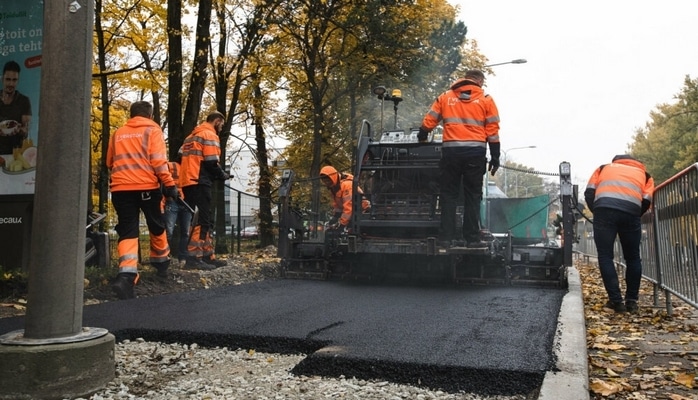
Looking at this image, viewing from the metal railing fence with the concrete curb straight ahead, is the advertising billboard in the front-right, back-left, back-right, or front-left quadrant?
front-right

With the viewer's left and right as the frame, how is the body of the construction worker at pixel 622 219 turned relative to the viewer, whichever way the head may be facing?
facing away from the viewer

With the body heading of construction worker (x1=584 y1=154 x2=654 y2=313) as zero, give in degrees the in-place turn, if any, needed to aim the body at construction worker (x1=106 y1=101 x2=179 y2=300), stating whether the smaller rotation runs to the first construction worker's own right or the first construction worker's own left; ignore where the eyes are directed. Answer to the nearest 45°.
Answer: approximately 135° to the first construction worker's own left

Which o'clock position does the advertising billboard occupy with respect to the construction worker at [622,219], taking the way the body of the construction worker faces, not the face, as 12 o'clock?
The advertising billboard is roughly at 8 o'clock from the construction worker.

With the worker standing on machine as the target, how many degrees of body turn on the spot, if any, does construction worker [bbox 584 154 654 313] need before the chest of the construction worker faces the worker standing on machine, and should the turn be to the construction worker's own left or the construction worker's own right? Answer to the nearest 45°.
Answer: approximately 90° to the construction worker's own left

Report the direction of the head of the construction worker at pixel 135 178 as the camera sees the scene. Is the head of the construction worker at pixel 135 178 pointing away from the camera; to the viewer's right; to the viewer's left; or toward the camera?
away from the camera

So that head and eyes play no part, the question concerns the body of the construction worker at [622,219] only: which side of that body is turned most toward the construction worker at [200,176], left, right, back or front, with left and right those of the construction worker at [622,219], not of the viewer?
left

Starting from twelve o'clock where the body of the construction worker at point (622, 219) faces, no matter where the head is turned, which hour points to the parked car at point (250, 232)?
The parked car is roughly at 10 o'clock from the construction worker.

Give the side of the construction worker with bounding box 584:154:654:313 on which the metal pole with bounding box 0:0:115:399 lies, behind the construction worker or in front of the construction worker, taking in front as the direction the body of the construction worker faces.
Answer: behind

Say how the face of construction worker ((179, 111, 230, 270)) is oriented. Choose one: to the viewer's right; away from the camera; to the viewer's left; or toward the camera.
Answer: to the viewer's right

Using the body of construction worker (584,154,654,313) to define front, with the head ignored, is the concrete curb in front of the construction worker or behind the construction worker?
behind

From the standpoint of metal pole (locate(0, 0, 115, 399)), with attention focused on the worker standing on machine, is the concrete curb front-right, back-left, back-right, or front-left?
front-right
